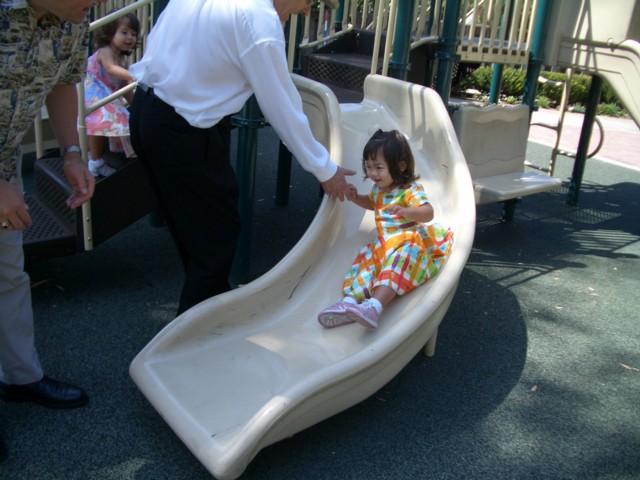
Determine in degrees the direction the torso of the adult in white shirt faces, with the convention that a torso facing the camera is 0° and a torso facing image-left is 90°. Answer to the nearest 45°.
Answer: approximately 270°

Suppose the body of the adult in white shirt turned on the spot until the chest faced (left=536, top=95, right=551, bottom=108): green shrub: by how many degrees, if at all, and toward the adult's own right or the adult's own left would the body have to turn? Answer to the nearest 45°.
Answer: approximately 45° to the adult's own left

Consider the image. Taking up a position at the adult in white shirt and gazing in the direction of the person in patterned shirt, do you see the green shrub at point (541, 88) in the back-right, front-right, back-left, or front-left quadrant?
back-right

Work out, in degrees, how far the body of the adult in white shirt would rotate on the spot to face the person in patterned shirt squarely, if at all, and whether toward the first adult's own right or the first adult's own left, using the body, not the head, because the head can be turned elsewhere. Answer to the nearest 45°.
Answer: approximately 135° to the first adult's own right

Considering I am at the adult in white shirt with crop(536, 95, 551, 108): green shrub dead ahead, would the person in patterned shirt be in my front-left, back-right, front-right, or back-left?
back-left

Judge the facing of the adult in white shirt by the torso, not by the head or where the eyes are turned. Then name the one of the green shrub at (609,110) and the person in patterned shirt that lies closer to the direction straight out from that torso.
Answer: the green shrub

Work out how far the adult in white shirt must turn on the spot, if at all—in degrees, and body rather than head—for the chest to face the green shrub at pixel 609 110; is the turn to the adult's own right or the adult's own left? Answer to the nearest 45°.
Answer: approximately 45° to the adult's own left

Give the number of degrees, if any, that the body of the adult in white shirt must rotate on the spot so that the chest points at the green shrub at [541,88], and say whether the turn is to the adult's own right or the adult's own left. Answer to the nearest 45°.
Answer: approximately 45° to the adult's own left

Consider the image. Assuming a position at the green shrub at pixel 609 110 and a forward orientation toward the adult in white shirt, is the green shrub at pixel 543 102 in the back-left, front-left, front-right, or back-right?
front-right
